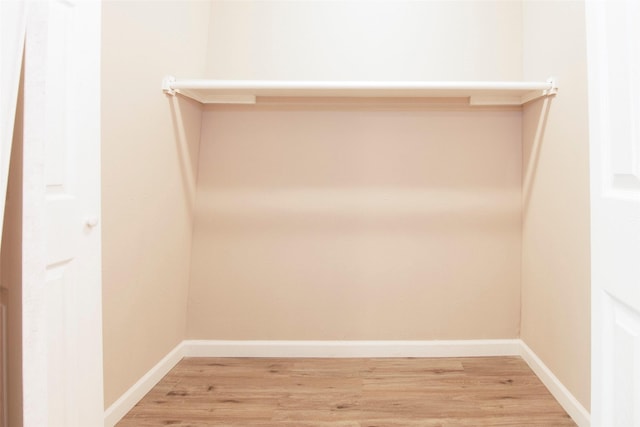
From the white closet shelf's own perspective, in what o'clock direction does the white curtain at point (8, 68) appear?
The white curtain is roughly at 1 o'clock from the white closet shelf.

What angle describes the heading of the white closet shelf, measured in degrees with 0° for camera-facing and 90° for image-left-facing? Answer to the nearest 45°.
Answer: approximately 0°

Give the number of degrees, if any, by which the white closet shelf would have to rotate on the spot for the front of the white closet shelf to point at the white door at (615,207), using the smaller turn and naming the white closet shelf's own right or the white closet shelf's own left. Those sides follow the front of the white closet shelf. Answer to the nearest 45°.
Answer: approximately 45° to the white closet shelf's own left
